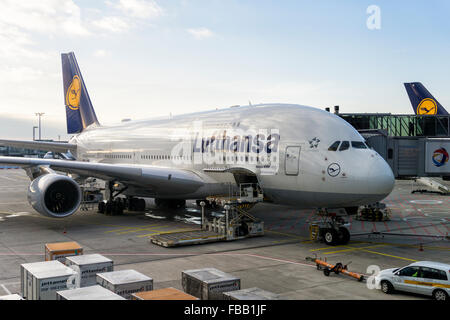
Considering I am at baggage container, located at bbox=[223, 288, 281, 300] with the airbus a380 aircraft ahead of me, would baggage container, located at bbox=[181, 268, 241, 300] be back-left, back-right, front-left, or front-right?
front-left

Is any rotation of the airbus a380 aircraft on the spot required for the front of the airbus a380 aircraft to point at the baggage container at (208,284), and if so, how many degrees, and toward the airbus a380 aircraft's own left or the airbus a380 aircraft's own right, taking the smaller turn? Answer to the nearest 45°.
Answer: approximately 45° to the airbus a380 aircraft's own right

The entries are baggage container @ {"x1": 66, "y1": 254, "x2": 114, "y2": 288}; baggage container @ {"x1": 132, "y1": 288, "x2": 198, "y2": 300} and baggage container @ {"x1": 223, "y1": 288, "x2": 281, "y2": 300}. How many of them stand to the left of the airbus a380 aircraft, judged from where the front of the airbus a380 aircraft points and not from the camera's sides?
0

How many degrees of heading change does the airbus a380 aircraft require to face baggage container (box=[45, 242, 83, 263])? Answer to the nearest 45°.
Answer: approximately 90° to its right

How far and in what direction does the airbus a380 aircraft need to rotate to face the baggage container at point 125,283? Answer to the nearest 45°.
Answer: approximately 45° to its right

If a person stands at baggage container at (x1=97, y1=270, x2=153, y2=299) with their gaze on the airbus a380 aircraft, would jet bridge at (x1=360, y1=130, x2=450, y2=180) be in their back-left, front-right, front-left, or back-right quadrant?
front-right

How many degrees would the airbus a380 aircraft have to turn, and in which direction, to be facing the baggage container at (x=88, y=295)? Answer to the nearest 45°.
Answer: approximately 45° to its right

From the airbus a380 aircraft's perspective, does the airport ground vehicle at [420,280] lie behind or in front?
in front

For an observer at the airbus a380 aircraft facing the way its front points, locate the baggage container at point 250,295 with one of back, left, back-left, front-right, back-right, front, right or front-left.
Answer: front-right

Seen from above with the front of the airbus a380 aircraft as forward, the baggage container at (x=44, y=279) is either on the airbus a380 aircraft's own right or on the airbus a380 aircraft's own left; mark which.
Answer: on the airbus a380 aircraft's own right

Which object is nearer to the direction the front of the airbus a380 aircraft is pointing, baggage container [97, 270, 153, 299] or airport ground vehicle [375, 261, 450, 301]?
the airport ground vehicle

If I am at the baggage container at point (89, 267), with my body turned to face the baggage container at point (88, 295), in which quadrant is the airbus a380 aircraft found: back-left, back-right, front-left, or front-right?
back-left

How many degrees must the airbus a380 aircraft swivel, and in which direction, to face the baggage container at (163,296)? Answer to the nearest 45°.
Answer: approximately 45° to its right

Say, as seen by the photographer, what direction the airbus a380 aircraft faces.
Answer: facing the viewer and to the right of the viewer
